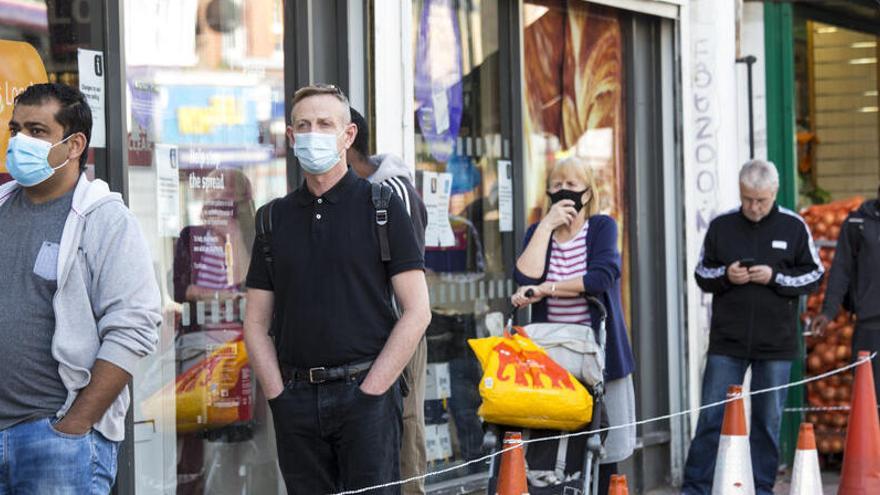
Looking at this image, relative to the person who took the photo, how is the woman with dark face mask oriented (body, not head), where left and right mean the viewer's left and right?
facing the viewer and to the left of the viewer

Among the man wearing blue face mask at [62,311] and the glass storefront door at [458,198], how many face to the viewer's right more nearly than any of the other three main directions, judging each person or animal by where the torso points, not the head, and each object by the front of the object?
0

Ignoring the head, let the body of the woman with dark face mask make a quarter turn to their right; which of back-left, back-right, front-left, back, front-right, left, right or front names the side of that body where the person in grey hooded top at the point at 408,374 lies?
left

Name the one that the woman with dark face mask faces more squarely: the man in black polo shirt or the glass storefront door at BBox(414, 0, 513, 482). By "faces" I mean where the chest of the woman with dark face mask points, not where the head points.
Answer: the man in black polo shirt

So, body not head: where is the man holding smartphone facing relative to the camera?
toward the camera

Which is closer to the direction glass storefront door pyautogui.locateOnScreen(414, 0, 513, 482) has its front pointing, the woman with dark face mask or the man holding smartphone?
the woman with dark face mask
